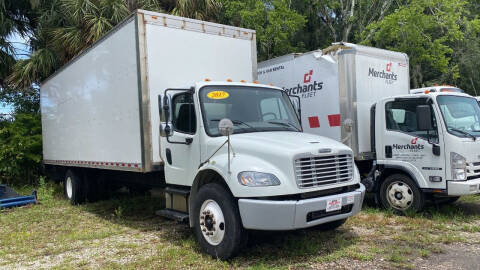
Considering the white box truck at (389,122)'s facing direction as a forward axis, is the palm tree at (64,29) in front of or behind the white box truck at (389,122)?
behind

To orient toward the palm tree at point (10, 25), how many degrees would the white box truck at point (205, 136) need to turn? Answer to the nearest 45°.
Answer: approximately 180°

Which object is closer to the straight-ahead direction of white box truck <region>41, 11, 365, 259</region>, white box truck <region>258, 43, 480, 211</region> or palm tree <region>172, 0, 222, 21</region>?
the white box truck

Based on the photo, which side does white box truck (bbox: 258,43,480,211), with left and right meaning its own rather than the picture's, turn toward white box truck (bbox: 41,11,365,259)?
right

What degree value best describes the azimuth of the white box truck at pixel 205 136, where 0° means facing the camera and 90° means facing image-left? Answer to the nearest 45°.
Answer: approximately 315°

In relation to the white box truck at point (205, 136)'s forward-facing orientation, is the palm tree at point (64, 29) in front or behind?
behind

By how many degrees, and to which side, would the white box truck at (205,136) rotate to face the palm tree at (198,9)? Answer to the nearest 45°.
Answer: approximately 135° to its left

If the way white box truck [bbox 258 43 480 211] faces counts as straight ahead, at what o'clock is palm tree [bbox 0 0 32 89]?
The palm tree is roughly at 5 o'clock from the white box truck.

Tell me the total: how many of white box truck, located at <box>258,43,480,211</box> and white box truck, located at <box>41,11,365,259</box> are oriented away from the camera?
0
